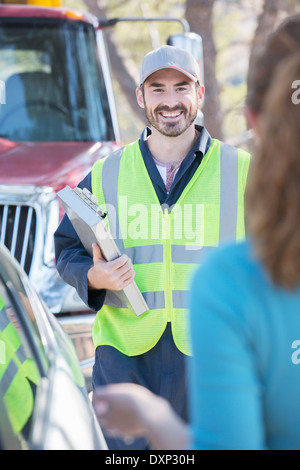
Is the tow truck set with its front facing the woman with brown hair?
yes

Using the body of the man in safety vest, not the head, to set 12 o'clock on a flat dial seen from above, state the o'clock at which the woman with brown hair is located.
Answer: The woman with brown hair is roughly at 12 o'clock from the man in safety vest.

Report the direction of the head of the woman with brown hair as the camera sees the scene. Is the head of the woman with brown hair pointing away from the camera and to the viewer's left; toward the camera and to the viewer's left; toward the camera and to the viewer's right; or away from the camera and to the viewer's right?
away from the camera and to the viewer's left

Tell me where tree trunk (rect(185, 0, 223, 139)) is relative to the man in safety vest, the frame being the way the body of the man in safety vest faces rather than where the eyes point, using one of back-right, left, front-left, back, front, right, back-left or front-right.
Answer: back

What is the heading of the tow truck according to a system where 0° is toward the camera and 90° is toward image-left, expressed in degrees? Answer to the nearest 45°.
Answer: approximately 0°

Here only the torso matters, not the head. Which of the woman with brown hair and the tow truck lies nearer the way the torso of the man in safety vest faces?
the woman with brown hair

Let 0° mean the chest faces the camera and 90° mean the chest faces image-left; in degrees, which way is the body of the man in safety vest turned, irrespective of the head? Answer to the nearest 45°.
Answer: approximately 0°

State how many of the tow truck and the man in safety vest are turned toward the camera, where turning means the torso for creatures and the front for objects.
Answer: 2
